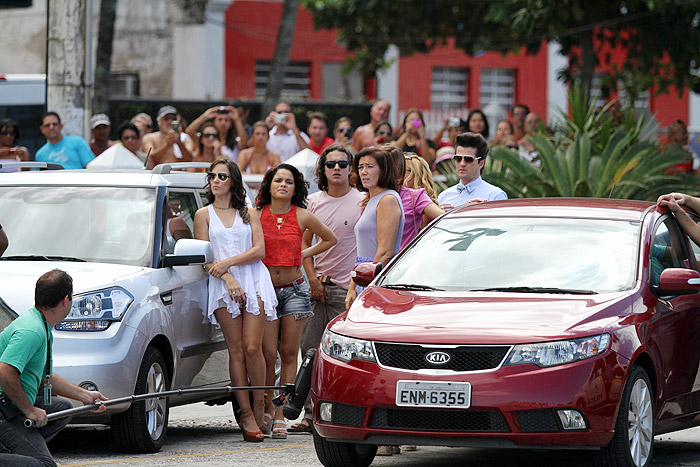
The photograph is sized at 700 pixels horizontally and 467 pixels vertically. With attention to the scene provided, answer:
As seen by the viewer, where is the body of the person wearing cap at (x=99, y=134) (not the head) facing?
toward the camera

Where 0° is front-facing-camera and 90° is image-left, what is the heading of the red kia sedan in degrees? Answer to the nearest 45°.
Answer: approximately 45°

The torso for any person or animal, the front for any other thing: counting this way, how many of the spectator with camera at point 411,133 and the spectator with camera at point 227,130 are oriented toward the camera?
2

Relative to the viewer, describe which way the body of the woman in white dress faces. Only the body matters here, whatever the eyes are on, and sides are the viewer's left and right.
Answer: facing the viewer

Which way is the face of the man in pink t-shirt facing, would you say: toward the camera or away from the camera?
toward the camera

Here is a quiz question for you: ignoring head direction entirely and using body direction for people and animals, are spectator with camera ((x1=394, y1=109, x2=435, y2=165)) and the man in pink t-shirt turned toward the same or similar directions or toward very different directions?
same or similar directions

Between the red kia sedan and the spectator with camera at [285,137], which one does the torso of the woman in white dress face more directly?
the red kia sedan

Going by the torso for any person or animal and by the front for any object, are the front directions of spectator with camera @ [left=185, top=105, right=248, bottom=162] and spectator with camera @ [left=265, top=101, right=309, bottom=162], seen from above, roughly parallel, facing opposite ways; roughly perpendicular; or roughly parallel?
roughly parallel

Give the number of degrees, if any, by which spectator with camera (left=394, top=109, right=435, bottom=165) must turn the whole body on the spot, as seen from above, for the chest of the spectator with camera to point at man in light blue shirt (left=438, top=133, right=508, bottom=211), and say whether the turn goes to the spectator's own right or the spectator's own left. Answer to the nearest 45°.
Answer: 0° — they already face them

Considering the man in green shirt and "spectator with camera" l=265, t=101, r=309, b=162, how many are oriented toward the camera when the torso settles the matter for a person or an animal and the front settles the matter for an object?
1

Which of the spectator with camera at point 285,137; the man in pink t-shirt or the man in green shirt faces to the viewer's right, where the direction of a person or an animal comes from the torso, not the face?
the man in green shirt

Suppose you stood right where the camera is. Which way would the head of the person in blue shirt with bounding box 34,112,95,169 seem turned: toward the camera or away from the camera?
toward the camera

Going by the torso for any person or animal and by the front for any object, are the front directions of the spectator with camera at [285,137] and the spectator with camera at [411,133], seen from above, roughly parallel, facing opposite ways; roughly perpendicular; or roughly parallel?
roughly parallel

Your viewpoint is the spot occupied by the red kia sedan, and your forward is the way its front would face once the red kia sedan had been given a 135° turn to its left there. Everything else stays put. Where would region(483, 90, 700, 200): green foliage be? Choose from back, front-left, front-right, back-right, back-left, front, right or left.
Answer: left

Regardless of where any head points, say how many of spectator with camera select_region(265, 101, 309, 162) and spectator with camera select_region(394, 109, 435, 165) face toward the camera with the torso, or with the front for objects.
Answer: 2

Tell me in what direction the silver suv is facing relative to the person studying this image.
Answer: facing the viewer and to the left of the viewer

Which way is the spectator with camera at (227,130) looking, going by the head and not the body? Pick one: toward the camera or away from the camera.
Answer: toward the camera

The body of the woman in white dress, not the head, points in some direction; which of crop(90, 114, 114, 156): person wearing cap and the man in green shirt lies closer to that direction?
the man in green shirt

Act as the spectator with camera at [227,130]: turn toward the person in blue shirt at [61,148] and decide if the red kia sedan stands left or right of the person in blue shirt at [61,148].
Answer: left

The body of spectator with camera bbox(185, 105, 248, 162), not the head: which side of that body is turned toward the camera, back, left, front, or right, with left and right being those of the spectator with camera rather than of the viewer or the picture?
front
